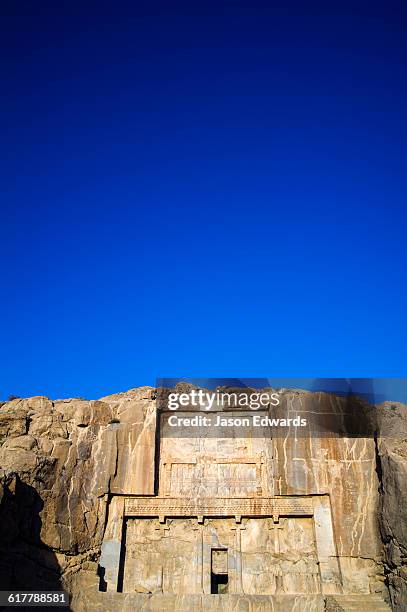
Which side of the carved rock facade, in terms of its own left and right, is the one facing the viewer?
front
